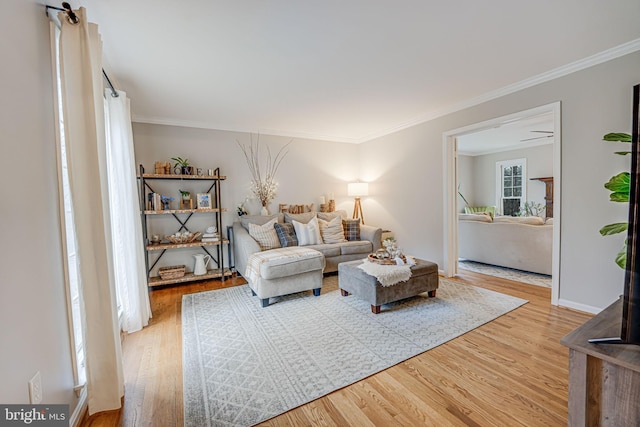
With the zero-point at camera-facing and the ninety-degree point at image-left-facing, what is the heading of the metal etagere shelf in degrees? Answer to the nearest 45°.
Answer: approximately 0°

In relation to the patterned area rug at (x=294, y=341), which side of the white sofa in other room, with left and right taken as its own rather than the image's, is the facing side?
back

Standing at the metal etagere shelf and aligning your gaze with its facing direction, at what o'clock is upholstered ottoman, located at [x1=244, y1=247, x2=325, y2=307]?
The upholstered ottoman is roughly at 11 o'clock from the metal etagere shelf.

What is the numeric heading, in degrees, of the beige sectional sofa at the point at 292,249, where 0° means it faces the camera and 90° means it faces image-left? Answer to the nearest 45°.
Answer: approximately 315°

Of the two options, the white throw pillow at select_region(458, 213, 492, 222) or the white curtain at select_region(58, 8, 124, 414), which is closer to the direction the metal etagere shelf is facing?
the white curtain

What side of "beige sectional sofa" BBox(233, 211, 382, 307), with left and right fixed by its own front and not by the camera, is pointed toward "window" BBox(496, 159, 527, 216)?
left

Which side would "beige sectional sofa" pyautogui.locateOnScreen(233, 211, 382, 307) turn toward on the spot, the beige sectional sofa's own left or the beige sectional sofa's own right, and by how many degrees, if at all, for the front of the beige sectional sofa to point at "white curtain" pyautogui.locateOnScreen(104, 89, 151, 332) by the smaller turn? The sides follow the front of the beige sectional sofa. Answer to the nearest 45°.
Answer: approximately 90° to the beige sectional sofa's own right

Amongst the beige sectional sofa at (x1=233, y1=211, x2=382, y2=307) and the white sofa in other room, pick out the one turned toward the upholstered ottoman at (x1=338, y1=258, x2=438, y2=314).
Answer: the beige sectional sofa

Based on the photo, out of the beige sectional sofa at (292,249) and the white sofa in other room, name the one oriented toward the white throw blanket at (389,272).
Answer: the beige sectional sofa

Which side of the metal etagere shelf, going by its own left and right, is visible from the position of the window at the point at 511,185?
left

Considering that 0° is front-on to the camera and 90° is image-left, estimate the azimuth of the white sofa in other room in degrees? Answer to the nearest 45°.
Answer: approximately 225°

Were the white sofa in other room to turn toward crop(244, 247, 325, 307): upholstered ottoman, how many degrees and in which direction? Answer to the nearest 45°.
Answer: approximately 180°
